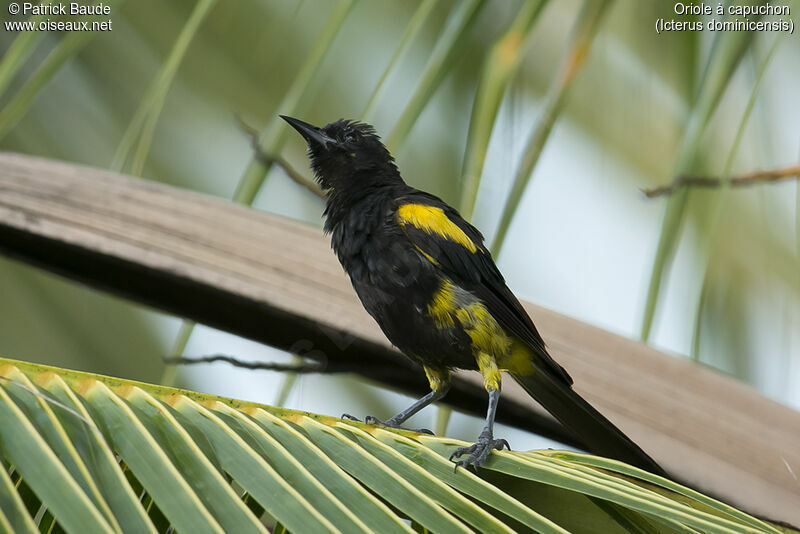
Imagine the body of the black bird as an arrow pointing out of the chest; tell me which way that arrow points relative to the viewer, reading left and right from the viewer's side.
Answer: facing to the left of the viewer
